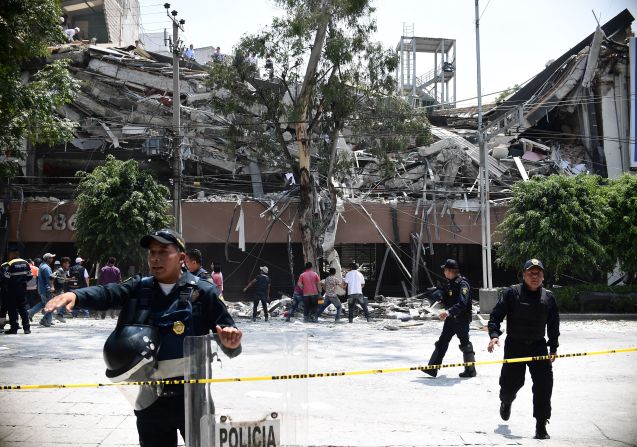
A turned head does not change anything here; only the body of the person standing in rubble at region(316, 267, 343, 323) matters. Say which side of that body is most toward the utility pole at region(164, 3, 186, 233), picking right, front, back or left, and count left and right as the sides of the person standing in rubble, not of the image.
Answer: left

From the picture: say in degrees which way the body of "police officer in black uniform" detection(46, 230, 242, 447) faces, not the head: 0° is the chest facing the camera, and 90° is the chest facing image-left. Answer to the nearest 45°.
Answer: approximately 45°

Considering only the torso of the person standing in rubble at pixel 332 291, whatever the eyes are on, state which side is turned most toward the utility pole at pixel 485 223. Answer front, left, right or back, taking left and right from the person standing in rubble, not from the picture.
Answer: right

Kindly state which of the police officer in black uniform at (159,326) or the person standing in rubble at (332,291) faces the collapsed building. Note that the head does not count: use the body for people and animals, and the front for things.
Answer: the person standing in rubble

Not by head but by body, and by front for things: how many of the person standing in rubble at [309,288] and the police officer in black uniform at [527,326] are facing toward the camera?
1

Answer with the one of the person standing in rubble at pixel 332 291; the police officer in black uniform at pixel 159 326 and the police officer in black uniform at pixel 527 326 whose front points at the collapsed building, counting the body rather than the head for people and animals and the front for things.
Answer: the person standing in rubble

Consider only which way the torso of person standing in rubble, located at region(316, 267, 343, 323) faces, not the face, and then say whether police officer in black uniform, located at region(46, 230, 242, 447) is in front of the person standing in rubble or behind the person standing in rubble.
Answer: behind

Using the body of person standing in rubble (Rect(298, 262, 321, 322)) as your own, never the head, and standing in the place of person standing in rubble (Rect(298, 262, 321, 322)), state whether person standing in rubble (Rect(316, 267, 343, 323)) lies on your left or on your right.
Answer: on your right

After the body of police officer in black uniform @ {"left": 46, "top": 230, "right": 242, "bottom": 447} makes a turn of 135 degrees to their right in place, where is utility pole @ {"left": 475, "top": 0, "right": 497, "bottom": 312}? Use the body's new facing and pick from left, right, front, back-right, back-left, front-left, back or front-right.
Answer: front-right

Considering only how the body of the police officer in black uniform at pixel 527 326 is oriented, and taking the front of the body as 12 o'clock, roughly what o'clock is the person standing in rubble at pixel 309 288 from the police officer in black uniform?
The person standing in rubble is roughly at 5 o'clock from the police officer in black uniform.

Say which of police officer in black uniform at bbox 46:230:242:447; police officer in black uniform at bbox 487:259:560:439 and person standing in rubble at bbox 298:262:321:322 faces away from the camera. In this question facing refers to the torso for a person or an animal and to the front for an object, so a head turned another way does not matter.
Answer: the person standing in rubble

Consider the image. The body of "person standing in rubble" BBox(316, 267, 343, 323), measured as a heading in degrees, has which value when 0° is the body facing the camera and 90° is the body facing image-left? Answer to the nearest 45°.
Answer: approximately 180°

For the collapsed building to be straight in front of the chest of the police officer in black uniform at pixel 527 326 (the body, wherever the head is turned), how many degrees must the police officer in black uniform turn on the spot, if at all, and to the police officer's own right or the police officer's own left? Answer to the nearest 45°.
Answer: approximately 180°

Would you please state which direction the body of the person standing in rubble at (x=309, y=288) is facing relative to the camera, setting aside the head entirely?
away from the camera

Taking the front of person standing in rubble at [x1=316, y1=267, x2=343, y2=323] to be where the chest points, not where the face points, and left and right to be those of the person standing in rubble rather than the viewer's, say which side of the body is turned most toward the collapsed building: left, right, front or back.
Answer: front
